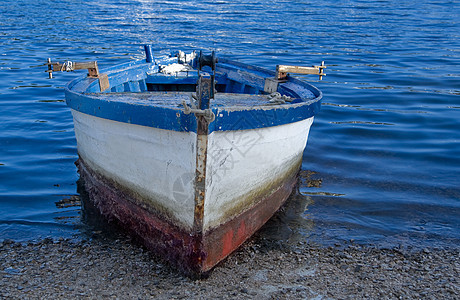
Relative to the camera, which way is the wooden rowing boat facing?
toward the camera
